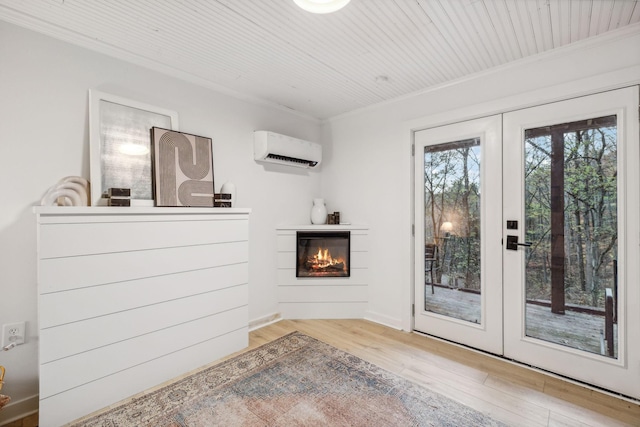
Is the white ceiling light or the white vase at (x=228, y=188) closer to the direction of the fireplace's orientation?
the white ceiling light

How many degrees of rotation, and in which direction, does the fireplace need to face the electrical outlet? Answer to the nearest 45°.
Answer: approximately 45° to its right

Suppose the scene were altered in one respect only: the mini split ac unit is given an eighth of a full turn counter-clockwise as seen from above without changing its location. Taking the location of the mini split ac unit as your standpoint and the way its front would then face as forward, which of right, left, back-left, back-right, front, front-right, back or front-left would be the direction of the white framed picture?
back-right

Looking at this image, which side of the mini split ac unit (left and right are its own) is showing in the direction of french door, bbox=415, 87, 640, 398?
front

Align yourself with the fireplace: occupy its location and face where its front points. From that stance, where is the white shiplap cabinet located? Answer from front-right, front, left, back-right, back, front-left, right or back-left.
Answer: front-right

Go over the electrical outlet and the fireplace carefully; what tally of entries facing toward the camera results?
2

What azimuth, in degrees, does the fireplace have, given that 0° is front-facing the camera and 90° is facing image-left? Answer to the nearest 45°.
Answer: approximately 0°

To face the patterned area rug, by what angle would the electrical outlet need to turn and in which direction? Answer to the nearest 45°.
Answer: approximately 45° to its left

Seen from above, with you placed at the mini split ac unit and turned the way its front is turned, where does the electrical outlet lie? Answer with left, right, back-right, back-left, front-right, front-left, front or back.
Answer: right
